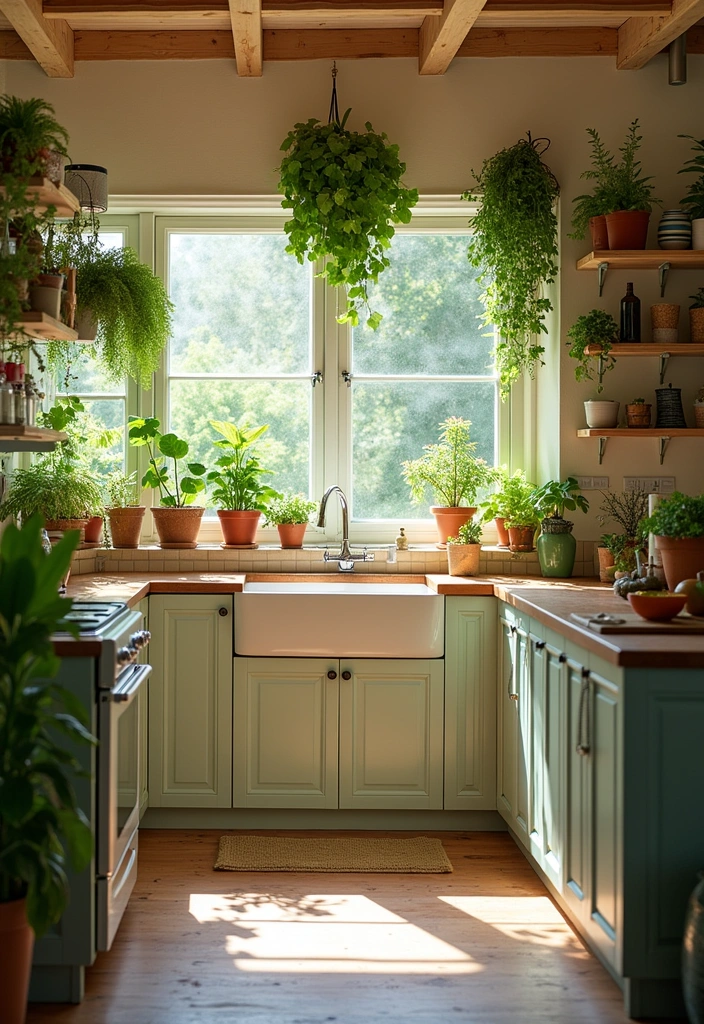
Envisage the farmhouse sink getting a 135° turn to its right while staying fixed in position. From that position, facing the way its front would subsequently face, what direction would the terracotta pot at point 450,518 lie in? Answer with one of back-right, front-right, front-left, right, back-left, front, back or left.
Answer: right

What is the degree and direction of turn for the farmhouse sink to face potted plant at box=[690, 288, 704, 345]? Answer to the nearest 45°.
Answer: approximately 90° to its left

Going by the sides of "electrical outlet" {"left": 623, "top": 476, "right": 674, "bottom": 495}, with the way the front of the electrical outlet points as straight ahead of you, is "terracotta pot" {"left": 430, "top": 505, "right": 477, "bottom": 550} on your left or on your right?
on your right

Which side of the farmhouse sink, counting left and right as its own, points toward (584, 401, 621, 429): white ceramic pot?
left

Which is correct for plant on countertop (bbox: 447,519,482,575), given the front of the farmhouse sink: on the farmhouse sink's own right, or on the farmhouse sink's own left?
on the farmhouse sink's own left
